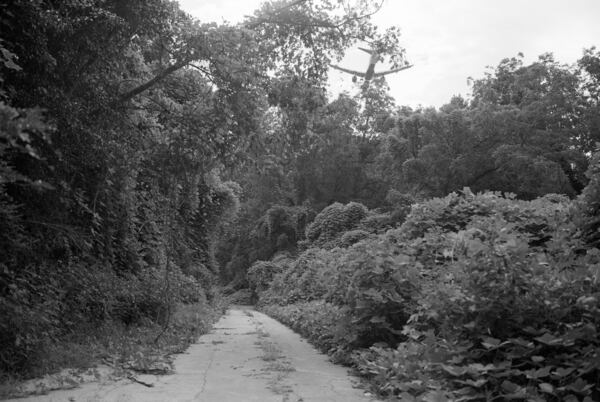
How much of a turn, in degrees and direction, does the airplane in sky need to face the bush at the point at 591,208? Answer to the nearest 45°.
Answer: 0° — it already faces it
